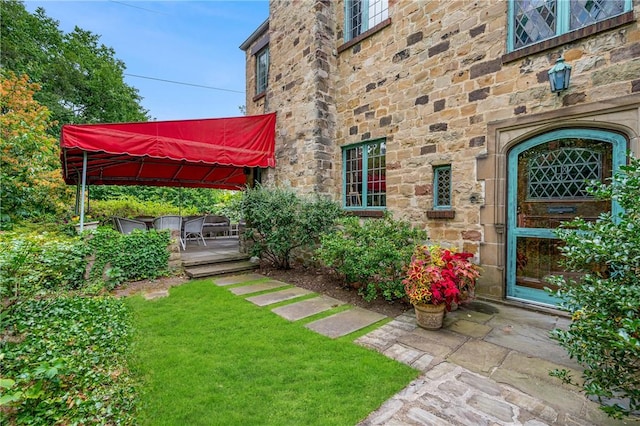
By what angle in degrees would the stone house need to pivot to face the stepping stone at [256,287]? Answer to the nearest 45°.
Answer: approximately 45° to its right

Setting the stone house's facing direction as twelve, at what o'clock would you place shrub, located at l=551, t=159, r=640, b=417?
The shrub is roughly at 10 o'clock from the stone house.

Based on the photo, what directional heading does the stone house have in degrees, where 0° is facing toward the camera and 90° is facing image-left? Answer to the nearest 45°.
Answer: approximately 45°

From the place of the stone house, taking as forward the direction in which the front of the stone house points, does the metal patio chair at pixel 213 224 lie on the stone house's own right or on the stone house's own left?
on the stone house's own right

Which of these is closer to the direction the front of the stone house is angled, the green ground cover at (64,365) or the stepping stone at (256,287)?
the green ground cover

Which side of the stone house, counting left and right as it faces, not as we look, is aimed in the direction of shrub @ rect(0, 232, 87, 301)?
front

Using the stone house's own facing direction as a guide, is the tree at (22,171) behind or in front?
in front

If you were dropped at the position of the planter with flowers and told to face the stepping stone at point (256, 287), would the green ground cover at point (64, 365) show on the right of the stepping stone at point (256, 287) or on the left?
left
